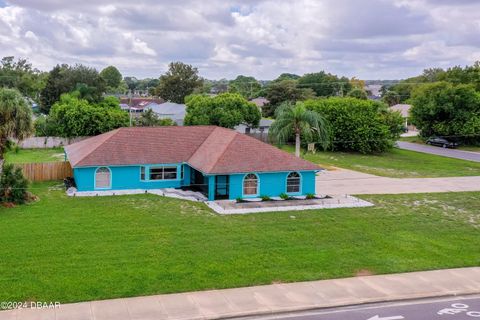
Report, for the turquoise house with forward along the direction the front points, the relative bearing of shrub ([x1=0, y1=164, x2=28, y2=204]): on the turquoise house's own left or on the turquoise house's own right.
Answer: on the turquoise house's own right

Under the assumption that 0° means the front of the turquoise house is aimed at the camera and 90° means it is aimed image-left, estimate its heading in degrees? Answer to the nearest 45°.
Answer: approximately 0°

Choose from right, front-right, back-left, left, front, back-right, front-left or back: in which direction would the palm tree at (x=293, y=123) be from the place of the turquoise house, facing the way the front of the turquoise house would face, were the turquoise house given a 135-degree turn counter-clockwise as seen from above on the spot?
front

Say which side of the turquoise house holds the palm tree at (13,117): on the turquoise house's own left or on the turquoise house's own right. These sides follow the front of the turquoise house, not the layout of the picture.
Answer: on the turquoise house's own right

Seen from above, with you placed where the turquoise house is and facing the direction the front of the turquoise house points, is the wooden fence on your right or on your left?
on your right

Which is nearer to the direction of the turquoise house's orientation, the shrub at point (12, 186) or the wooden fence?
the shrub
